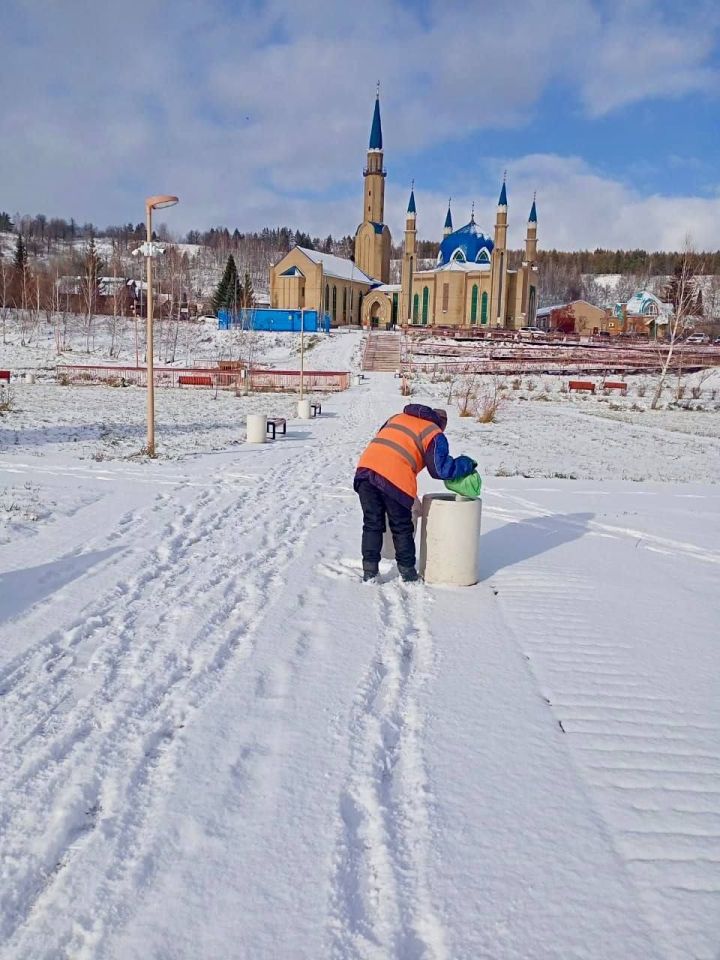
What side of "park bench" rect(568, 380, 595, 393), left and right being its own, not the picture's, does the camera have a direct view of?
front

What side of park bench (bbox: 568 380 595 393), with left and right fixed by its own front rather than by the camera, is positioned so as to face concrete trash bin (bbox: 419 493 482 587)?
front

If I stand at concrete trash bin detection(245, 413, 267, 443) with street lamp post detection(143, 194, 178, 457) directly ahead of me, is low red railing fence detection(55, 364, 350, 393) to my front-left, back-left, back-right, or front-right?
back-right

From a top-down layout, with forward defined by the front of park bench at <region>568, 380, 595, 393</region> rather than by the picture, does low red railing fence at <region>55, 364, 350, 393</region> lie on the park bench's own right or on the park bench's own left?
on the park bench's own right

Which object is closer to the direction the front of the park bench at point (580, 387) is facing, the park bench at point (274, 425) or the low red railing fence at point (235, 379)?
the park bench

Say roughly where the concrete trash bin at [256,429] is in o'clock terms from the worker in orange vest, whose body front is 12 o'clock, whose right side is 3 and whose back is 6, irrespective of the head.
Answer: The concrete trash bin is roughly at 10 o'clock from the worker in orange vest.

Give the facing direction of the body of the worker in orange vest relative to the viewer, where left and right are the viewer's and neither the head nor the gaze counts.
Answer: facing away from the viewer and to the right of the viewer

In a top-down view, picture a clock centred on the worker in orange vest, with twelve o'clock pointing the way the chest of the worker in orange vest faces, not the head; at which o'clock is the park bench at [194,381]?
The park bench is roughly at 10 o'clock from the worker in orange vest.

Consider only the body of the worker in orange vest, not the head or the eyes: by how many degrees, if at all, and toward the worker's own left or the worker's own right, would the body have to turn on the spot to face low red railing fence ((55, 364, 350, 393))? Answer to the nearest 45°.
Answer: approximately 45° to the worker's own left

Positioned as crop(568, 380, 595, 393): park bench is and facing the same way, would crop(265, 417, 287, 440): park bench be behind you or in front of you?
in front
